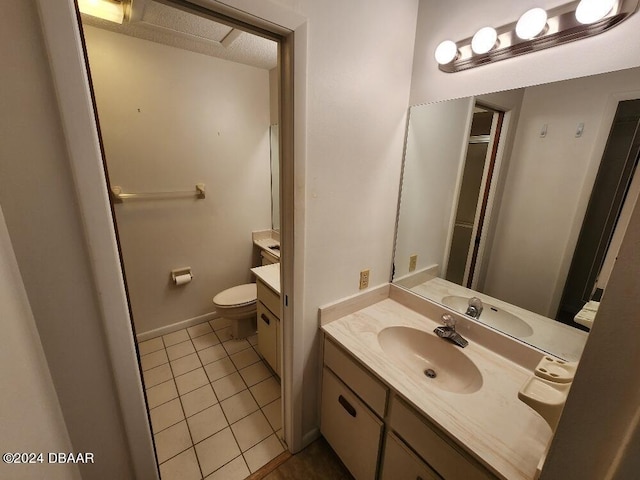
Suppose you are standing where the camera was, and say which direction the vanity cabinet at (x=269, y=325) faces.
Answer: facing the viewer and to the left of the viewer

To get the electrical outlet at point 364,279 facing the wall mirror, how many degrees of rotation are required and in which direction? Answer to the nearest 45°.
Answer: approximately 45° to its left

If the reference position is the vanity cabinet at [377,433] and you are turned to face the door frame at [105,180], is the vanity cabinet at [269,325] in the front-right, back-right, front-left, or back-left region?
front-right

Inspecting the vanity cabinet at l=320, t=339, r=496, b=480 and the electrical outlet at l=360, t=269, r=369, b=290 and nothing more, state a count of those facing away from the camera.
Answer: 0

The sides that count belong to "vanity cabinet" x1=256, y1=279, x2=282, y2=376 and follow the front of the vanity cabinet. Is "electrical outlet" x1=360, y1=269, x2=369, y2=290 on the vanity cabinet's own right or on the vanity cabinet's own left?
on the vanity cabinet's own left

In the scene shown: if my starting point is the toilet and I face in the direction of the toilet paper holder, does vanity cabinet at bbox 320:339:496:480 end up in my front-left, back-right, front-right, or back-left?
back-left

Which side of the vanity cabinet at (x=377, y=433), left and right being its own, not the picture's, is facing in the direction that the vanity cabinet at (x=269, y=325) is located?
right

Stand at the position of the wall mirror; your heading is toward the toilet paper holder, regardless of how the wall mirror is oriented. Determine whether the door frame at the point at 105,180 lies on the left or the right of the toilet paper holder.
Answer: left

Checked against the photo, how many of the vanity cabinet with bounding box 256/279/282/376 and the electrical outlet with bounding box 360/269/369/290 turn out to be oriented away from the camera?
0

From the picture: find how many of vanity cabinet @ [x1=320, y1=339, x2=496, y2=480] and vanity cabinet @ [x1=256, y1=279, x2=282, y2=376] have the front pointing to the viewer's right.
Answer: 0

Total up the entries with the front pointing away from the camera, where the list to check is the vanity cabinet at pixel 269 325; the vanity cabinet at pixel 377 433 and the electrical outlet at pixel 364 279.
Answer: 0
